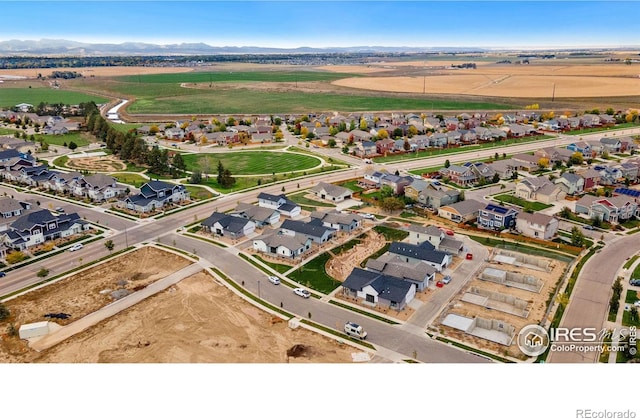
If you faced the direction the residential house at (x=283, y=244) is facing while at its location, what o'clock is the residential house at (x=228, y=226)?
the residential house at (x=228, y=226) is roughly at 3 o'clock from the residential house at (x=283, y=244).

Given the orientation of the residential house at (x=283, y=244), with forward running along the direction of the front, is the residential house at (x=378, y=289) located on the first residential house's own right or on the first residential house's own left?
on the first residential house's own left

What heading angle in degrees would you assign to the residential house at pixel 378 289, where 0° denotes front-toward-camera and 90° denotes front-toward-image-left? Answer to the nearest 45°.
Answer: approximately 45°

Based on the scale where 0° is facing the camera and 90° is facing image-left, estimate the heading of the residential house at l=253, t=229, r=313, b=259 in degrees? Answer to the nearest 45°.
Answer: approximately 45°

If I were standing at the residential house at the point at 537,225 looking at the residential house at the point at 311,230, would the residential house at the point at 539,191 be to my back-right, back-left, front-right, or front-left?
back-right

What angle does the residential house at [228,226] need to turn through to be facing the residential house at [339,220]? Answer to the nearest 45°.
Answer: approximately 135° to its left

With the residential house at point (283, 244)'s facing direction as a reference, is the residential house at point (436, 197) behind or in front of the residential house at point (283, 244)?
behind

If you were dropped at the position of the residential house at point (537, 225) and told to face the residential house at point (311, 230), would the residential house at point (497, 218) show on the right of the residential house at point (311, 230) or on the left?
right

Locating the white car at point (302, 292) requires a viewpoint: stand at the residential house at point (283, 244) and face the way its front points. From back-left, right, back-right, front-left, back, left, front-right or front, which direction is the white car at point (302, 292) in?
front-left

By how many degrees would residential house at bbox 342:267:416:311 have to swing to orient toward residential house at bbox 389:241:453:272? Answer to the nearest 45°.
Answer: approximately 180°

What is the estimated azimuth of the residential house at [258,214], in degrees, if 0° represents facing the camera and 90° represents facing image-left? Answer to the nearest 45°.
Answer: approximately 45°

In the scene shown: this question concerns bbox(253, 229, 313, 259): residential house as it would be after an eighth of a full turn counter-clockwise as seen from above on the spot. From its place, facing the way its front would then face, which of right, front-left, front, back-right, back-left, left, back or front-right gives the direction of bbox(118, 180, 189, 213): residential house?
back-right

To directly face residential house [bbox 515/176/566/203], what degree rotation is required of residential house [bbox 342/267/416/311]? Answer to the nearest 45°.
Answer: approximately 180°
